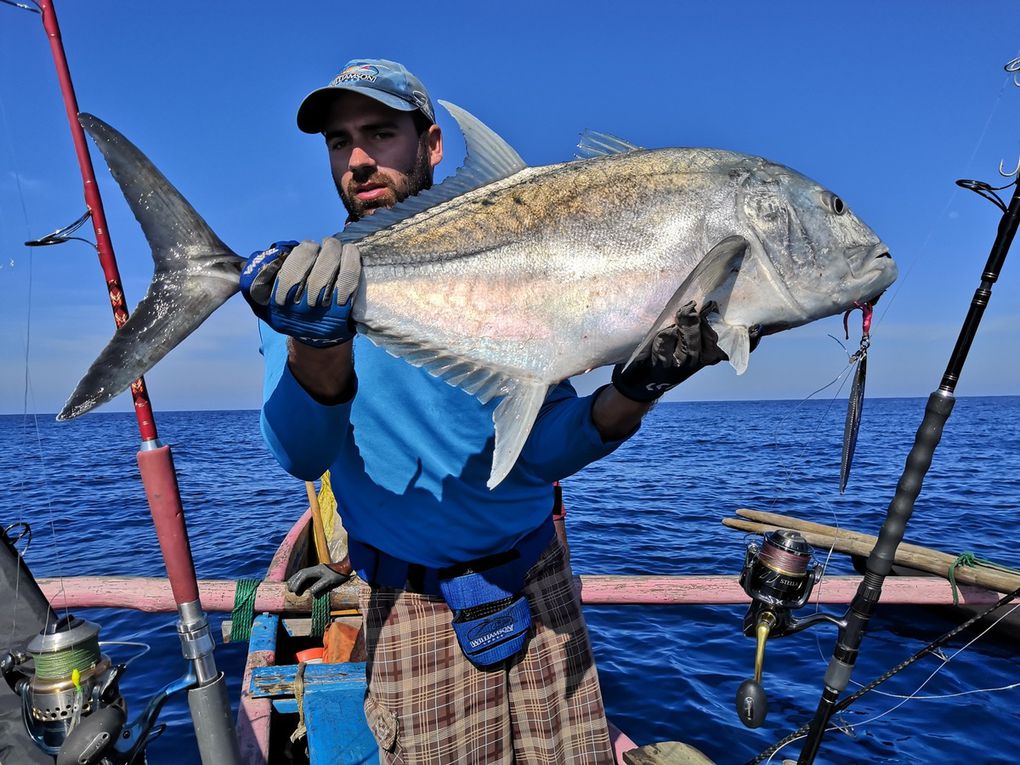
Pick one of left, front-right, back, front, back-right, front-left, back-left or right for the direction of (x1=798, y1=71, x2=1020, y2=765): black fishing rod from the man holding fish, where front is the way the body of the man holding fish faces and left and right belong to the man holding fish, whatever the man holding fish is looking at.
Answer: left

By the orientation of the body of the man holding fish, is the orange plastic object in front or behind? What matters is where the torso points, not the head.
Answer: behind

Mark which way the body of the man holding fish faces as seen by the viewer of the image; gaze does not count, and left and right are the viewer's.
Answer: facing the viewer

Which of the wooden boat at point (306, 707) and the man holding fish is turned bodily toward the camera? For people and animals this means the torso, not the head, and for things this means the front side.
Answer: the man holding fish

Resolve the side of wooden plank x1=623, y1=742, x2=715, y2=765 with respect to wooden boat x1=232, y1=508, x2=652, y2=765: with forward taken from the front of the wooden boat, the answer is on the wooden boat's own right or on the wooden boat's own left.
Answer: on the wooden boat's own right

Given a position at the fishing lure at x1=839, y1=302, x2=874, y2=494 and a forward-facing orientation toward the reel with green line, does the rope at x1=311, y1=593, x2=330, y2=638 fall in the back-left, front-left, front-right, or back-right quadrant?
front-right

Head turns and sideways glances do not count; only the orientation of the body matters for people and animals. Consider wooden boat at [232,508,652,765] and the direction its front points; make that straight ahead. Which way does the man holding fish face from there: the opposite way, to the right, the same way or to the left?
the opposite way

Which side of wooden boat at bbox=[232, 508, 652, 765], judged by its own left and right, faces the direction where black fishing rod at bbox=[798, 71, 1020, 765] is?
right

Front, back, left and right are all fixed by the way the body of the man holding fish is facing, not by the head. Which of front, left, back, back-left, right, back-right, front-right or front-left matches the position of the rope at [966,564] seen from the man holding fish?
back-left

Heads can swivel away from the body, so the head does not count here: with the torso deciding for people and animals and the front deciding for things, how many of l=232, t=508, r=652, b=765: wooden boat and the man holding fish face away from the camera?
1

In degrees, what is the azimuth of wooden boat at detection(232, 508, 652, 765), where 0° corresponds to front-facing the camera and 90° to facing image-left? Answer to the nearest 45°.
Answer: approximately 180°
